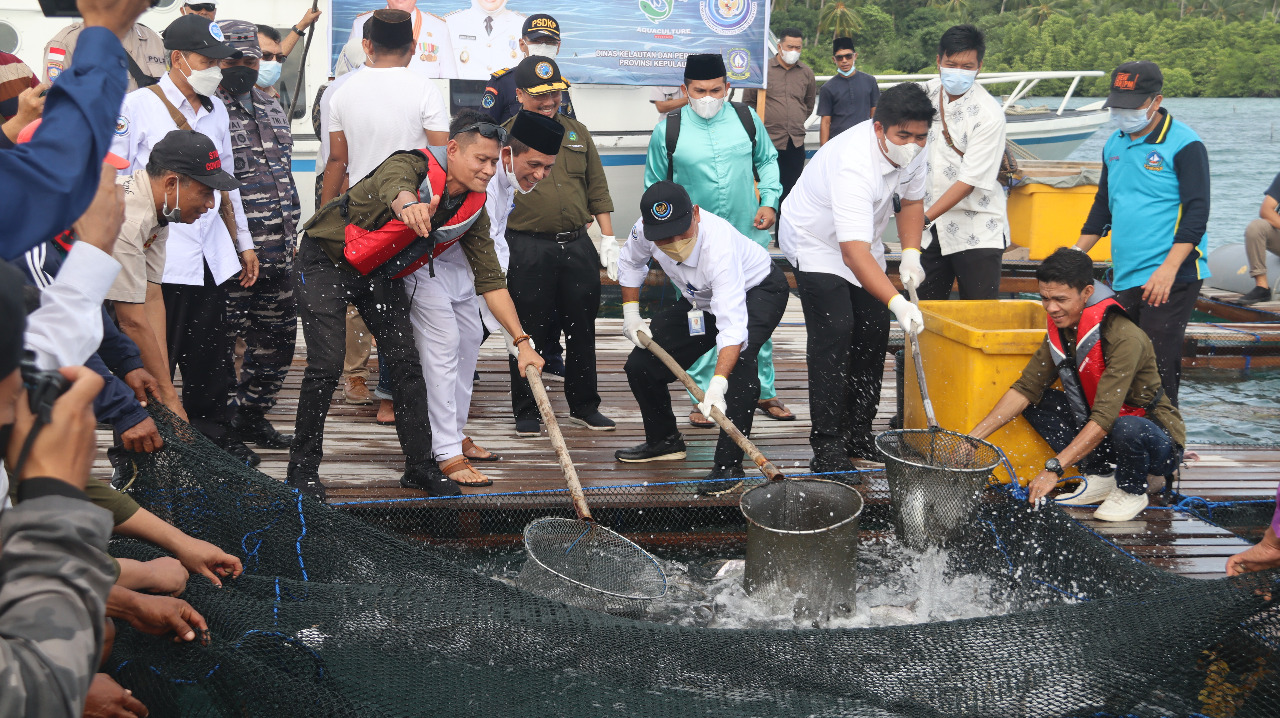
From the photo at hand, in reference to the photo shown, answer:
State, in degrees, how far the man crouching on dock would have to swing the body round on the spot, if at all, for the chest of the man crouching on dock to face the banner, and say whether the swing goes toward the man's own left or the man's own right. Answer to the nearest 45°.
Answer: approximately 90° to the man's own right

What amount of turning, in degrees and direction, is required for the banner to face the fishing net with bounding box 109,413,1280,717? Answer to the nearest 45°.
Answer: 0° — it already faces it

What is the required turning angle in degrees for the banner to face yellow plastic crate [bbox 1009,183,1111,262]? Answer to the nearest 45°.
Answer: approximately 135° to its left

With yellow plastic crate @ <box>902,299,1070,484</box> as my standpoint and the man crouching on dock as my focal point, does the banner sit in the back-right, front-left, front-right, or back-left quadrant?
back-left

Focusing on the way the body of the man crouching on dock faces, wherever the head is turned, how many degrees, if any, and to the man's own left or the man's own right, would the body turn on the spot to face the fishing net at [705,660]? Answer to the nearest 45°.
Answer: approximately 45° to the man's own left

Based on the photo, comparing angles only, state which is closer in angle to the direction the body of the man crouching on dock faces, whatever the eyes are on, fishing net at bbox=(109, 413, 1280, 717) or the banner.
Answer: the fishing net

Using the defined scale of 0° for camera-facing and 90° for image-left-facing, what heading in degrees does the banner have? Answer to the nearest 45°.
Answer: approximately 0°

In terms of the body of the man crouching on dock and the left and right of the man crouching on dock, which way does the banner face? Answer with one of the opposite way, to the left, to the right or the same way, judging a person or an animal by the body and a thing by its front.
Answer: to the left
